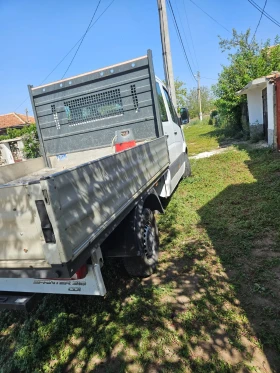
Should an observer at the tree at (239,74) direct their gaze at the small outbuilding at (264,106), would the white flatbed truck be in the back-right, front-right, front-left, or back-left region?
front-right

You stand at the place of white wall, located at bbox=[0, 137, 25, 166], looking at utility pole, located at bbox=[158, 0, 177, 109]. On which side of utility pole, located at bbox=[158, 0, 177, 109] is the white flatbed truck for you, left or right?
right

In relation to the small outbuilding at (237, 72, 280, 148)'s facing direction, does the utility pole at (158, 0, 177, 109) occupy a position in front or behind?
in front

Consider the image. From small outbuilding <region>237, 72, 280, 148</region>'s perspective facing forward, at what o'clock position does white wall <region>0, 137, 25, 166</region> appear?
The white wall is roughly at 1 o'clock from the small outbuilding.

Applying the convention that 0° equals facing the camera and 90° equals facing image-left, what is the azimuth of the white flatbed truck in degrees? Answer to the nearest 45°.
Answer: approximately 225°

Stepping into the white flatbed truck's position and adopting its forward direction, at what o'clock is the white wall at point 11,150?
The white wall is roughly at 10 o'clock from the white flatbed truck.

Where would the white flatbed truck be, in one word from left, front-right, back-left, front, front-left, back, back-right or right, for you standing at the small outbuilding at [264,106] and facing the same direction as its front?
front-left

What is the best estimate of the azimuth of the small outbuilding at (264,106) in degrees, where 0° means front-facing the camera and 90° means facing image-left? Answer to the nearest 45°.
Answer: approximately 45°

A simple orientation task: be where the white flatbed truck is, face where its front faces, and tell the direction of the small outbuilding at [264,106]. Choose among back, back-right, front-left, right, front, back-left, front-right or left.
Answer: front

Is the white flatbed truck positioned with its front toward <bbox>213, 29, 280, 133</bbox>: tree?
yes

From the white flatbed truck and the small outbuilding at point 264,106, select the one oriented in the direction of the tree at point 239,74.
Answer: the white flatbed truck

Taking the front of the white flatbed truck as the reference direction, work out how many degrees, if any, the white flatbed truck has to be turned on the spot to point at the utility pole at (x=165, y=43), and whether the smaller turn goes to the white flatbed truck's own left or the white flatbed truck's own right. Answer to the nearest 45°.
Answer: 0° — it already faces it

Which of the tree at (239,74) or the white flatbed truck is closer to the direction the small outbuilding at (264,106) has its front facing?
the white flatbed truck

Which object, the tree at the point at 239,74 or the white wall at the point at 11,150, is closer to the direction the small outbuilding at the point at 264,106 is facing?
the white wall

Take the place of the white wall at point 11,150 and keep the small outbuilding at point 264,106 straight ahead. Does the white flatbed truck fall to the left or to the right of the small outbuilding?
right
